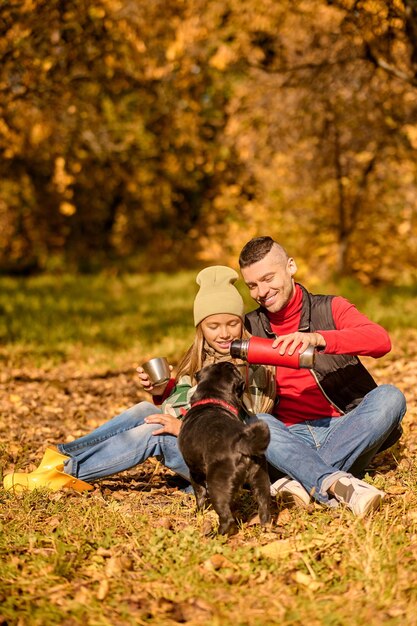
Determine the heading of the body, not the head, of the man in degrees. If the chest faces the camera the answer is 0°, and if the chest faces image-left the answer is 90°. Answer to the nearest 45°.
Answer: approximately 0°

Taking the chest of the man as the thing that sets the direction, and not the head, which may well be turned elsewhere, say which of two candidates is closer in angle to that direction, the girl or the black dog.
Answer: the black dog

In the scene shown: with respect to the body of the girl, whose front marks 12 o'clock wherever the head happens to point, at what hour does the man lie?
The man is roughly at 8 o'clock from the girl.

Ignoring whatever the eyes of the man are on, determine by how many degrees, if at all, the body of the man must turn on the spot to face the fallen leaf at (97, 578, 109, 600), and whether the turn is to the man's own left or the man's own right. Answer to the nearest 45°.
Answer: approximately 45° to the man's own right
